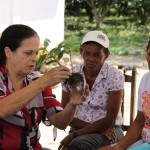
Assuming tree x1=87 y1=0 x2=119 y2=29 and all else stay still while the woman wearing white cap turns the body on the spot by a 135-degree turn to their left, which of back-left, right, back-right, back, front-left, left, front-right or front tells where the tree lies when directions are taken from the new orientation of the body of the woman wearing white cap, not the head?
left

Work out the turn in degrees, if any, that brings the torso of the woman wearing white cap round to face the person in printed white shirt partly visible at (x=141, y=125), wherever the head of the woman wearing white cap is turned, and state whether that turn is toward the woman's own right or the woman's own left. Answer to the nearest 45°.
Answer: approximately 90° to the woman's own left

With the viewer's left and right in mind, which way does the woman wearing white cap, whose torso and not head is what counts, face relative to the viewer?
facing the viewer and to the left of the viewer
